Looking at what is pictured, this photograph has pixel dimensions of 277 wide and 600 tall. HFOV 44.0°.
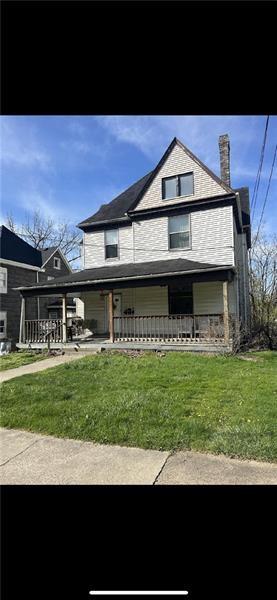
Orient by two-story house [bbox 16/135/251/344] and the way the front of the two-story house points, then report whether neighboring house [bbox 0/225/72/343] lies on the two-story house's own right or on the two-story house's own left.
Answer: on the two-story house's own right

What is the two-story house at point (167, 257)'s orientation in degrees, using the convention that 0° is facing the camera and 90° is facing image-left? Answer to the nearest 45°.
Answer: approximately 0°
